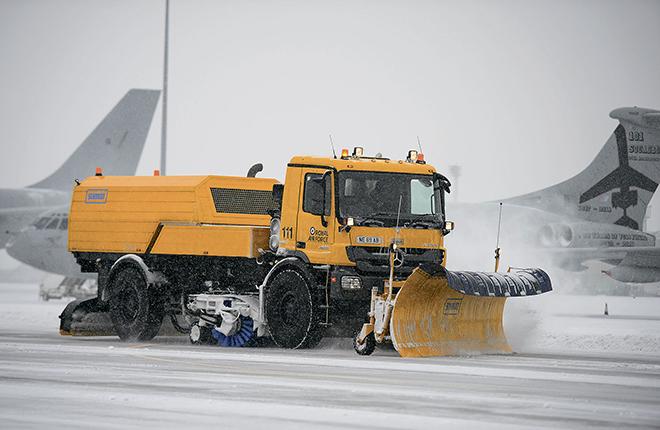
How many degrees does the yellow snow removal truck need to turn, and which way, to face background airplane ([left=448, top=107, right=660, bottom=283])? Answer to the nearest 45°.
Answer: approximately 90° to its left

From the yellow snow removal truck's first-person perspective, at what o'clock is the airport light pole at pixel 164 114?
The airport light pole is roughly at 7 o'clock from the yellow snow removal truck.

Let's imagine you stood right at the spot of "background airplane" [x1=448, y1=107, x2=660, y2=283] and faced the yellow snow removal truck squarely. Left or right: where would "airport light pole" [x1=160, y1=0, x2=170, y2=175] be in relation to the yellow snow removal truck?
right

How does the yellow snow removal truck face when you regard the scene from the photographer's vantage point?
facing the viewer and to the right of the viewer
